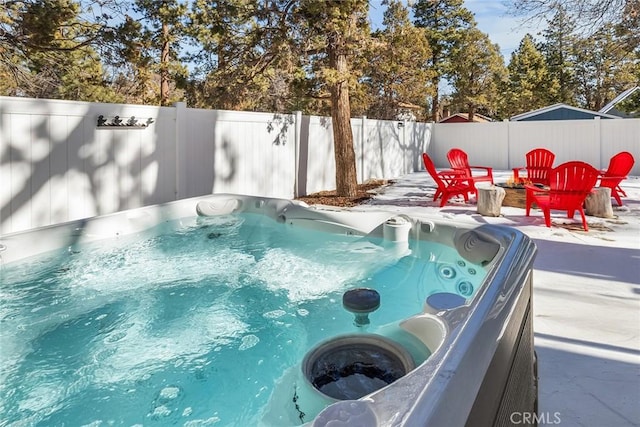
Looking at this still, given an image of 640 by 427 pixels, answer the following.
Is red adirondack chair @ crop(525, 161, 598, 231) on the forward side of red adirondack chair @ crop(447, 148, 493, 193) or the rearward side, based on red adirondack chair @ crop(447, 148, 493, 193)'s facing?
on the forward side

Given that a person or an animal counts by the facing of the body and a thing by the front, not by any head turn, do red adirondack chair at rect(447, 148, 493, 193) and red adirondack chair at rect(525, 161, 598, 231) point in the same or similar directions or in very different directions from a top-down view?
very different directions

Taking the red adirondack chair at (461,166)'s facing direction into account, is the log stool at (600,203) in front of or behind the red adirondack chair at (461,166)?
in front

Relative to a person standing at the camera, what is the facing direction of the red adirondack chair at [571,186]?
facing away from the viewer and to the left of the viewer

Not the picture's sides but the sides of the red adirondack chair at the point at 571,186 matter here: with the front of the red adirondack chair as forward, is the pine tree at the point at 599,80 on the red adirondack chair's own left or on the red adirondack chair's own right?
on the red adirondack chair's own right

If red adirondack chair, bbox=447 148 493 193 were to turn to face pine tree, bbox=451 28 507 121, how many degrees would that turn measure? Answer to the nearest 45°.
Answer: approximately 135° to its left

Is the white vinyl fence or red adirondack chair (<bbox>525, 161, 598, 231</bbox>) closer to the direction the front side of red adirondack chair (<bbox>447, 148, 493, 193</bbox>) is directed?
the red adirondack chair

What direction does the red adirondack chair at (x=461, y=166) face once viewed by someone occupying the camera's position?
facing the viewer and to the right of the viewer

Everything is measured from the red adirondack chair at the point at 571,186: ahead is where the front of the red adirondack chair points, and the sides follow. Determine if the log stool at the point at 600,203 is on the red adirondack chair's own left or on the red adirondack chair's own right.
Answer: on the red adirondack chair's own right

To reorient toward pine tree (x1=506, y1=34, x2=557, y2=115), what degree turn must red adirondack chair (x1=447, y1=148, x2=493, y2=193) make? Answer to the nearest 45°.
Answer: approximately 135° to its left
